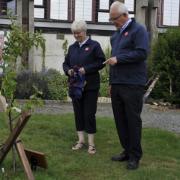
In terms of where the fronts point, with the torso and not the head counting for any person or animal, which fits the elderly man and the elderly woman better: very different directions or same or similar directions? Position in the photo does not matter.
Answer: same or similar directions

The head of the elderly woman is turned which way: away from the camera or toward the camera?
toward the camera

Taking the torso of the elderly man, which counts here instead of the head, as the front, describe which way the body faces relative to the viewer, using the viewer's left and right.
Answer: facing the viewer and to the left of the viewer

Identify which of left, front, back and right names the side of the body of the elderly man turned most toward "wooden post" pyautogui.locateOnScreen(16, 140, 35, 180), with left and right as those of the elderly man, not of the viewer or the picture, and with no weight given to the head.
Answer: front

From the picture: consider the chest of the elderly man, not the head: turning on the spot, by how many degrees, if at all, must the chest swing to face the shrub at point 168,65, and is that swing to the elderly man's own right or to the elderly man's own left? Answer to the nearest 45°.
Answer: approximately 135° to the elderly man's own right

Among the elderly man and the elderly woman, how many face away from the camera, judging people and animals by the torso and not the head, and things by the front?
0

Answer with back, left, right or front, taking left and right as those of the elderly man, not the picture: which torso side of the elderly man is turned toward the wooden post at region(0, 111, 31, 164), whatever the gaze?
front

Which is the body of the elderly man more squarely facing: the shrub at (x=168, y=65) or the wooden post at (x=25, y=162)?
the wooden post

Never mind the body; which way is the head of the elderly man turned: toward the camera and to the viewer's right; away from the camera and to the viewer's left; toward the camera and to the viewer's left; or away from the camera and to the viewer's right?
toward the camera and to the viewer's left

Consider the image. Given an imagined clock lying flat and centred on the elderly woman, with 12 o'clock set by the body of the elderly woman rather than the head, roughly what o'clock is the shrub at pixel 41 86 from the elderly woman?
The shrub is roughly at 4 o'clock from the elderly woman.

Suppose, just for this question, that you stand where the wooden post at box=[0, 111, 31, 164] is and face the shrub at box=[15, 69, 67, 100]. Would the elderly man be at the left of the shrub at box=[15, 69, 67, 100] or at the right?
right

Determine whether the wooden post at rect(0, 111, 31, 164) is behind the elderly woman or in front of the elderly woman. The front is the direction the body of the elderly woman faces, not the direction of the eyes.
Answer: in front
